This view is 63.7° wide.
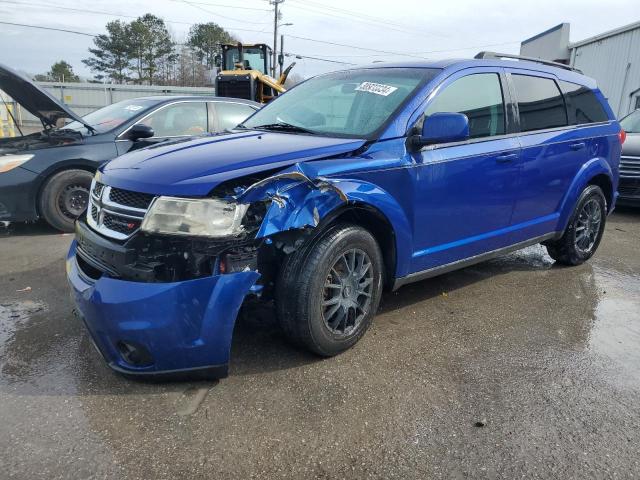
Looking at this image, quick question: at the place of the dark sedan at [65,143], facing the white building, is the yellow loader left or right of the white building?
left

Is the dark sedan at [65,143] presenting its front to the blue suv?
no

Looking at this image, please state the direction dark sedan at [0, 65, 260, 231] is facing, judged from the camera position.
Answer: facing the viewer and to the left of the viewer

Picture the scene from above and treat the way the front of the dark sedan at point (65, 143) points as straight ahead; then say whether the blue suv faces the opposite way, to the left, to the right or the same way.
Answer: the same way

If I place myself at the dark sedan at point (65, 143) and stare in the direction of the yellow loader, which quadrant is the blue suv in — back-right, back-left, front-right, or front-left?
back-right

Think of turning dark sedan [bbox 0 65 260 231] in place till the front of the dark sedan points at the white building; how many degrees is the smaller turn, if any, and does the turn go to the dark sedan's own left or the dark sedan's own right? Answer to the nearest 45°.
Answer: approximately 180°

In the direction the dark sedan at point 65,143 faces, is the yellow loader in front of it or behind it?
behind

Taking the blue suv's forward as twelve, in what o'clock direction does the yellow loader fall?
The yellow loader is roughly at 4 o'clock from the blue suv.

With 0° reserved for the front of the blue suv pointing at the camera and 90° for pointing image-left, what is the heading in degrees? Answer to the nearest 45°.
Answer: approximately 45°

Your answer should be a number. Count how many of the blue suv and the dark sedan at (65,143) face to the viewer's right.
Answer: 0

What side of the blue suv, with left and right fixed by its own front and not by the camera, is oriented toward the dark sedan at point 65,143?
right

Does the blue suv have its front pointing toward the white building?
no
